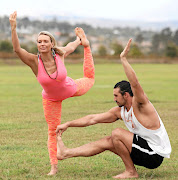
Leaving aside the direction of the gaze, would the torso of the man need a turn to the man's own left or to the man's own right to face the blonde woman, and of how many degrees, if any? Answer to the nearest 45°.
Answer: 0° — they already face them

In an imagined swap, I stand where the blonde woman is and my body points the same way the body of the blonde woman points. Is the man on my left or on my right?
on my left

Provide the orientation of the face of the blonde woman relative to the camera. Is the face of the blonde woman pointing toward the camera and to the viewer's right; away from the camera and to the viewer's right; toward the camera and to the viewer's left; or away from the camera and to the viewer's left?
toward the camera and to the viewer's left

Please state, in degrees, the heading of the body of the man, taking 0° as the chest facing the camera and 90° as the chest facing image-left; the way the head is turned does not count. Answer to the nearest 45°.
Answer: approximately 90°

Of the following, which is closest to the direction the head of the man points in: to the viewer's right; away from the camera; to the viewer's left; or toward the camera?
to the viewer's left

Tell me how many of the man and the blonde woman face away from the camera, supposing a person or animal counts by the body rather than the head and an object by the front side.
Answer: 0
